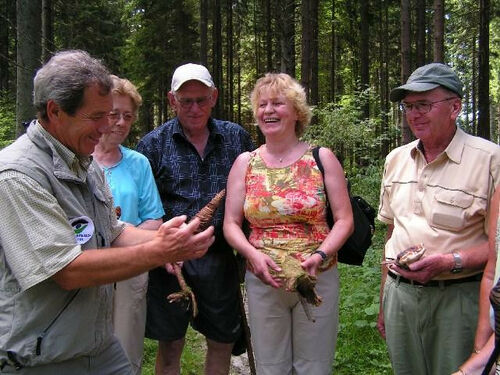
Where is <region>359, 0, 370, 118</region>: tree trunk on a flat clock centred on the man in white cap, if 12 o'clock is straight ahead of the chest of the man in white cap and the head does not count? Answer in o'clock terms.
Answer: The tree trunk is roughly at 7 o'clock from the man in white cap.

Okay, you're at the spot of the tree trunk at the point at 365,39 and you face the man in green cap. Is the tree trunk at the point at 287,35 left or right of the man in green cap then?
right

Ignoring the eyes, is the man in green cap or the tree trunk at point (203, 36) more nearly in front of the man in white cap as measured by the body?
the man in green cap

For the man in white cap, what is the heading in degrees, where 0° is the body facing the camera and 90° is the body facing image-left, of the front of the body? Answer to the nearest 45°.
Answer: approximately 0°

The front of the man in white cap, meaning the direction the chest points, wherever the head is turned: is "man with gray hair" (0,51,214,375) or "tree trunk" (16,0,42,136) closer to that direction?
the man with gray hair

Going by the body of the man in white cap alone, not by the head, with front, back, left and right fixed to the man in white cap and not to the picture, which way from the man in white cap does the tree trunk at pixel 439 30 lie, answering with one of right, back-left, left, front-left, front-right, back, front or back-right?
back-left

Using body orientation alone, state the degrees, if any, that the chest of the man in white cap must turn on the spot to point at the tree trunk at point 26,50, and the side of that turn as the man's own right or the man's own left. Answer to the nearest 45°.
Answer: approximately 135° to the man's own right

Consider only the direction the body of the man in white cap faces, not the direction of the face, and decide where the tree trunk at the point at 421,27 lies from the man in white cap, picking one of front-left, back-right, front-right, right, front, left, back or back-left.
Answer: back-left

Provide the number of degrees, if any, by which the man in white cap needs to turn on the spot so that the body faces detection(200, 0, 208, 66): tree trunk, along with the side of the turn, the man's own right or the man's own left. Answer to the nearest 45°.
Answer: approximately 180°
